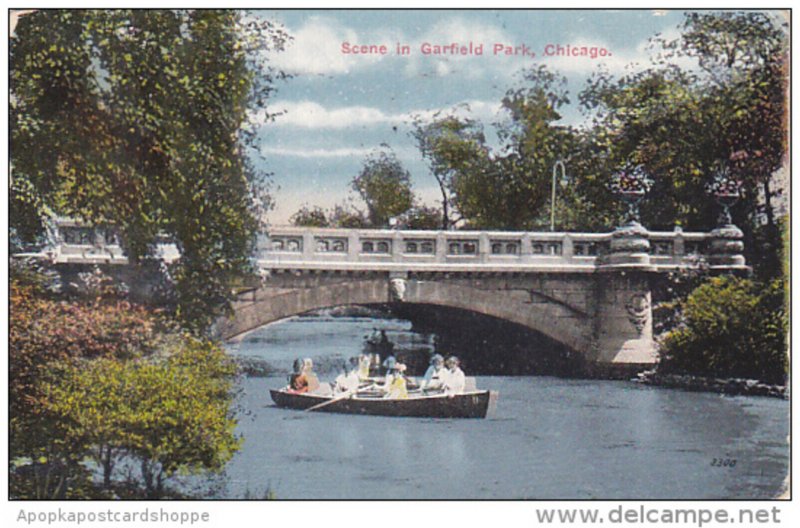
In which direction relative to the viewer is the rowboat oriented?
to the viewer's left
